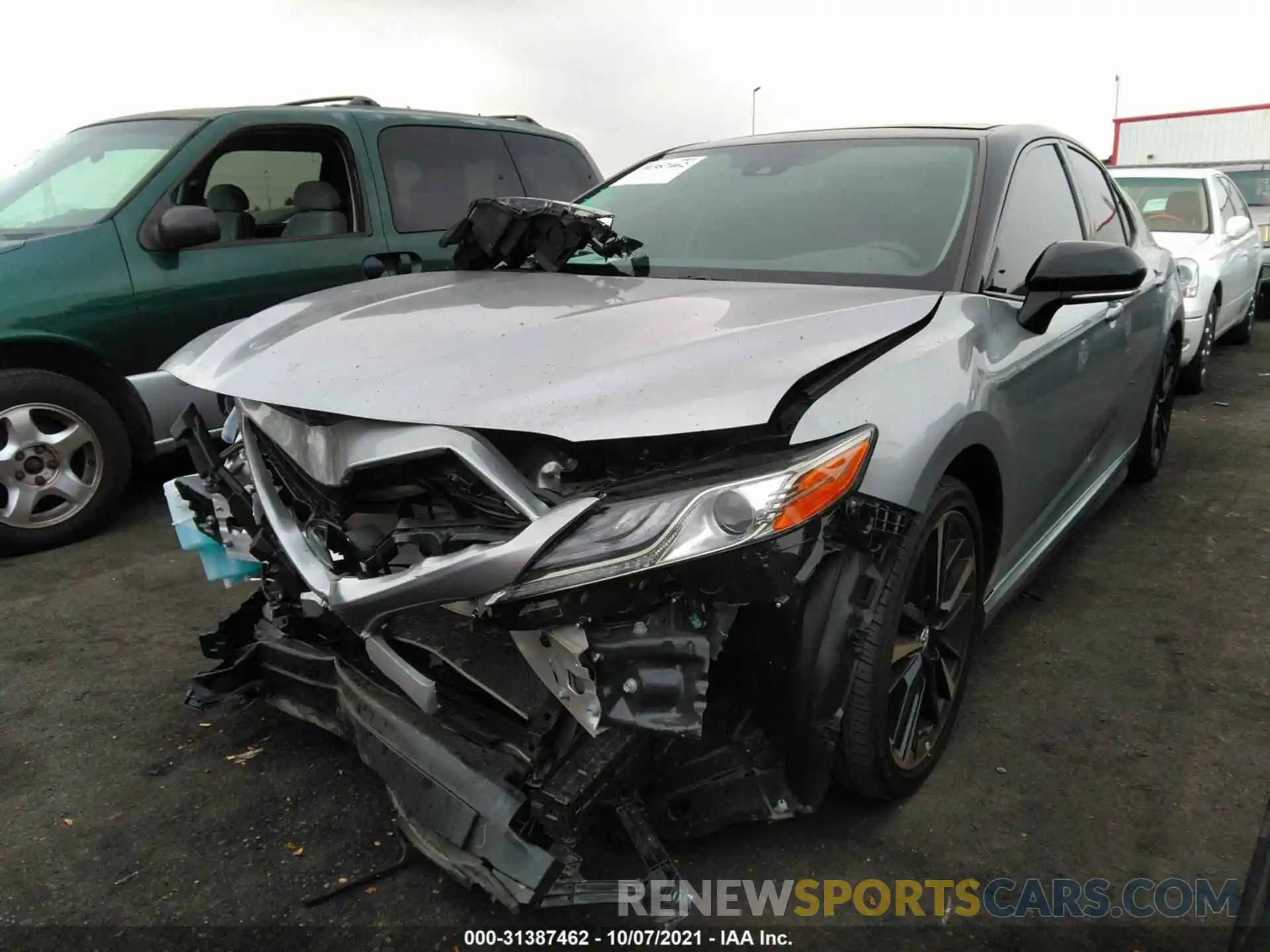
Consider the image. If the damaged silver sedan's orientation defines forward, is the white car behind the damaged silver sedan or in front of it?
behind

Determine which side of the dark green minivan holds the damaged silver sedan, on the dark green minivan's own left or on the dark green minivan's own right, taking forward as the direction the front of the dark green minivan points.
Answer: on the dark green minivan's own left

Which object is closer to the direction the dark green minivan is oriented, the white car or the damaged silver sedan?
the damaged silver sedan

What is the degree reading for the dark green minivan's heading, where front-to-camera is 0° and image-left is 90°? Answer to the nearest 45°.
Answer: approximately 45°

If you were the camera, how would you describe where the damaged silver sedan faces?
facing the viewer and to the left of the viewer

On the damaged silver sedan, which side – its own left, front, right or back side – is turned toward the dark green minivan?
right

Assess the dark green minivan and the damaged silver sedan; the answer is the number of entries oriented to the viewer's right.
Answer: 0
